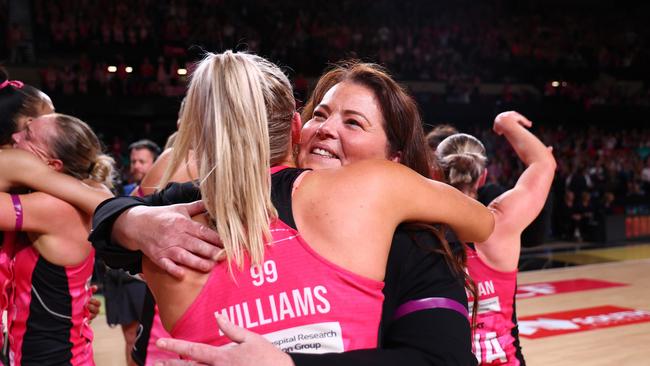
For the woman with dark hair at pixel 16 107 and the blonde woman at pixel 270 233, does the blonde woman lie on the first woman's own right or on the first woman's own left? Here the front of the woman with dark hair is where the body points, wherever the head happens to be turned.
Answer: on the first woman's own right

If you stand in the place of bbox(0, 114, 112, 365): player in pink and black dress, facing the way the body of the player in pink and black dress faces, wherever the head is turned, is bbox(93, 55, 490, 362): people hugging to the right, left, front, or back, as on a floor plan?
left

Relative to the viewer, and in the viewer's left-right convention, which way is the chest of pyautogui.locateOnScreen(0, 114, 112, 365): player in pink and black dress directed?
facing to the left of the viewer

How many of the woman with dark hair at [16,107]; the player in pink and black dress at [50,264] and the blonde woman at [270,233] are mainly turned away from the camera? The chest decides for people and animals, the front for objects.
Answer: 1

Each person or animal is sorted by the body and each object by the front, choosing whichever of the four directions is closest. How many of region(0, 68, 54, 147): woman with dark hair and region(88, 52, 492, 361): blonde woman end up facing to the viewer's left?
0

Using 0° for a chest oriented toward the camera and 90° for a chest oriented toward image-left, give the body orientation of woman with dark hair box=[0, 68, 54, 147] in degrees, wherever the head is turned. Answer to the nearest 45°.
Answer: approximately 270°

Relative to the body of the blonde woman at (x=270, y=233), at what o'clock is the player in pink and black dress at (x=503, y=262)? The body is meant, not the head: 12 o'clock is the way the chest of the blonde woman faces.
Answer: The player in pink and black dress is roughly at 1 o'clock from the blonde woman.

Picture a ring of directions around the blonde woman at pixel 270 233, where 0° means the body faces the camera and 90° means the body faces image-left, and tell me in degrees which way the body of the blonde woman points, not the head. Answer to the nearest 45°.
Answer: approximately 180°

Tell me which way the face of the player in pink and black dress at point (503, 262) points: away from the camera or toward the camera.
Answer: away from the camera

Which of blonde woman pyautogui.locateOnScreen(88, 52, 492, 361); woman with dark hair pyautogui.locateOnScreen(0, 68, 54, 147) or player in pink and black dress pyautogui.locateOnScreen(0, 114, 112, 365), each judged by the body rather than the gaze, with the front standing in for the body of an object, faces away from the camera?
the blonde woman

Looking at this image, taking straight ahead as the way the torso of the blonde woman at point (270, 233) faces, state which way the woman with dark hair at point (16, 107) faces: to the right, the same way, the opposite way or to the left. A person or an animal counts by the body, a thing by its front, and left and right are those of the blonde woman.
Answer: to the right

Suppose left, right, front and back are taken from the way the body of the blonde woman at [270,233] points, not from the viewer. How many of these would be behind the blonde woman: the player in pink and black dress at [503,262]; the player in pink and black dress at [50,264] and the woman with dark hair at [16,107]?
0
